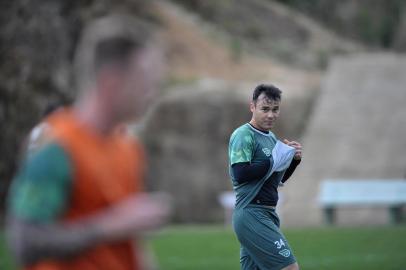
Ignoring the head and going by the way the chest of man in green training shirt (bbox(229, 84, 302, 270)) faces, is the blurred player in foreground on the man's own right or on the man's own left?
on the man's own right

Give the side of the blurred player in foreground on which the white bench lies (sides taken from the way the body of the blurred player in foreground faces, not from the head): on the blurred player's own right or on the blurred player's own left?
on the blurred player's own left

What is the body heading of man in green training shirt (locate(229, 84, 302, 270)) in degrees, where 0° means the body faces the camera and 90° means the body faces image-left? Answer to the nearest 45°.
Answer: approximately 315°

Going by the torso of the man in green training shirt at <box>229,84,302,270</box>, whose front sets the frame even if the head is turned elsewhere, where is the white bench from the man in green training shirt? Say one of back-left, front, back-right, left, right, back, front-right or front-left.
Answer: back-left

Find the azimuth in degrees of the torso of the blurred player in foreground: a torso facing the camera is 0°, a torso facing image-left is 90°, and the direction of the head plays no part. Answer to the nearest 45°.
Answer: approximately 315°
